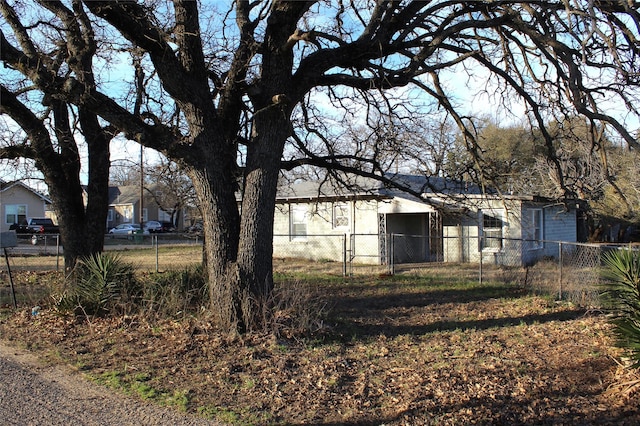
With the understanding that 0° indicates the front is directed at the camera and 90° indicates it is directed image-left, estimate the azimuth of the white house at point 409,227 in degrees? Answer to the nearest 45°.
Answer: approximately 0°

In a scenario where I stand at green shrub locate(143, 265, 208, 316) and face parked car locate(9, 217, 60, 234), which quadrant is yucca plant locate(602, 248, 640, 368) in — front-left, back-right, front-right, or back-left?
back-right

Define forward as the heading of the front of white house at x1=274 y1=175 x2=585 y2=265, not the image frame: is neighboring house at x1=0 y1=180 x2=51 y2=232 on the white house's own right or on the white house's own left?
on the white house's own right

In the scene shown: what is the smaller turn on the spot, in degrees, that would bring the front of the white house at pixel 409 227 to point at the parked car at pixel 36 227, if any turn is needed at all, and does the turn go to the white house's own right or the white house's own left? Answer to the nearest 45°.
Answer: approximately 135° to the white house's own right

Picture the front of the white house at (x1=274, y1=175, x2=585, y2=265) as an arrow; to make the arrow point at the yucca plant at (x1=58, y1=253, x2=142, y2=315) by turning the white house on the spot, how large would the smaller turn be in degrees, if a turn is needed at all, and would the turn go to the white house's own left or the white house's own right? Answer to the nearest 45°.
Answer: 0° — it already faces it

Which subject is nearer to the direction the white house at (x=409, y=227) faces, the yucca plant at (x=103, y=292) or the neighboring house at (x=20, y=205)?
the yucca plant
